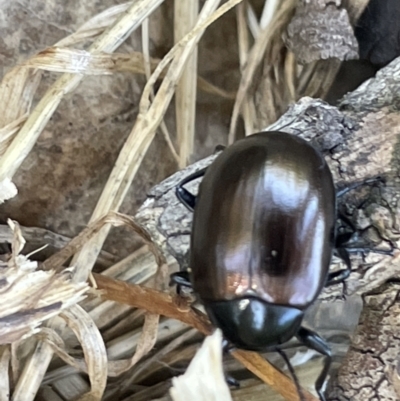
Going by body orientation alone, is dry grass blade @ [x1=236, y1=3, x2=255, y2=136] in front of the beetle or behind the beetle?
behind

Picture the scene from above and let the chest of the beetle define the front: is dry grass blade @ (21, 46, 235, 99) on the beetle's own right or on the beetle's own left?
on the beetle's own right

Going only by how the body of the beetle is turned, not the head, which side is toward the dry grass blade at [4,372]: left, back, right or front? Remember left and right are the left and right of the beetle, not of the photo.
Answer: right

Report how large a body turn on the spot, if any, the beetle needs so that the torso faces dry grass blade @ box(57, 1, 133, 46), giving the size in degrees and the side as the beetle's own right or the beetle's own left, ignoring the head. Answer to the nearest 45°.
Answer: approximately 135° to the beetle's own right

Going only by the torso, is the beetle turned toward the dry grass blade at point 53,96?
no

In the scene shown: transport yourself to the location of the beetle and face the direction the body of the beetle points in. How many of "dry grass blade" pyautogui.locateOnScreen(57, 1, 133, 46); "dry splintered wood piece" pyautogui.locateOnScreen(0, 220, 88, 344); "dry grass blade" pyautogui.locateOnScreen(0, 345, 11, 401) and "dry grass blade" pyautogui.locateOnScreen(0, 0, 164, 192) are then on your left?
0

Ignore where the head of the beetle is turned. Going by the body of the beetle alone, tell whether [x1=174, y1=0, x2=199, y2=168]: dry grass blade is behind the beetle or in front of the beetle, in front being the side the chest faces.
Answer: behind

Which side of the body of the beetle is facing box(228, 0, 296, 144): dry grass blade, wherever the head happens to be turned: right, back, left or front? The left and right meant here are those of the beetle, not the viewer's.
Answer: back

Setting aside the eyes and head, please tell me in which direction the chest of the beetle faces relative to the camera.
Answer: toward the camera

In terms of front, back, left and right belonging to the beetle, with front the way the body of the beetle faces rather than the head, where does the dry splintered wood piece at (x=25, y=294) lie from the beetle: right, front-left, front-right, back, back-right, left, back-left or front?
right

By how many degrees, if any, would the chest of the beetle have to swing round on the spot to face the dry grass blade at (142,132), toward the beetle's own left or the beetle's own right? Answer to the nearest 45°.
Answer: approximately 135° to the beetle's own right

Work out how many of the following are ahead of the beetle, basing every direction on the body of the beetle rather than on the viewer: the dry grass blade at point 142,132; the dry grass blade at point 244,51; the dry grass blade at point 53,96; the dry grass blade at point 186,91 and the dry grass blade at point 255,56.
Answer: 0

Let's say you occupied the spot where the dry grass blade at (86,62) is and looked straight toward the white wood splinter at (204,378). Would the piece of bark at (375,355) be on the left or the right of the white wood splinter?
left

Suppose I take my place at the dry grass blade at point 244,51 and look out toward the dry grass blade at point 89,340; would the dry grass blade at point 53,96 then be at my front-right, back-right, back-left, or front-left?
front-right
